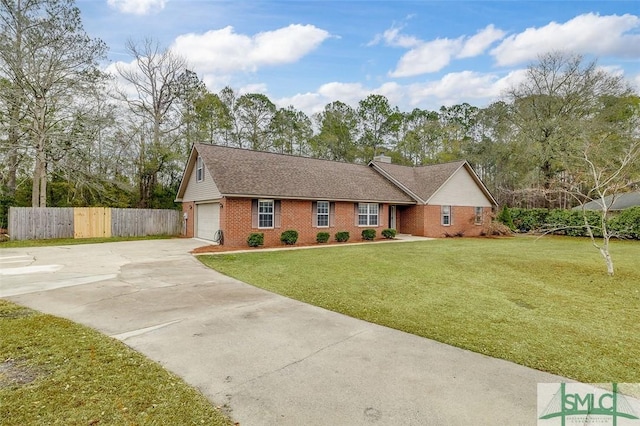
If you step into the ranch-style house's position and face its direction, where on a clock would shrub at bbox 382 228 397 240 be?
The shrub is roughly at 10 o'clock from the ranch-style house.

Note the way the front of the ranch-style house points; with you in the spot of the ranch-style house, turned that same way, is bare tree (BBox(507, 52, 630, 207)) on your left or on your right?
on your left

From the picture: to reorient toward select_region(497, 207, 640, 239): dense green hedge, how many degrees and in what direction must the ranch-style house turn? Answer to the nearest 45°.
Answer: approximately 45° to its left

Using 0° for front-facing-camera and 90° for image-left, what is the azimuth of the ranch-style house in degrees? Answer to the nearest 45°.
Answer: approximately 315°

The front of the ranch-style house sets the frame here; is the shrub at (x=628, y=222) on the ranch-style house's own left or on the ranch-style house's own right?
on the ranch-style house's own left

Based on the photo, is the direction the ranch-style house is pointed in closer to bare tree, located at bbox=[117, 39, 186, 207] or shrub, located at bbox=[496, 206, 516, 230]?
the shrub

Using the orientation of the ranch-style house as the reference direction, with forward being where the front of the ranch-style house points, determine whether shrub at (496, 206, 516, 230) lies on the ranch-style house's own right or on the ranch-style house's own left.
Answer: on the ranch-style house's own left
